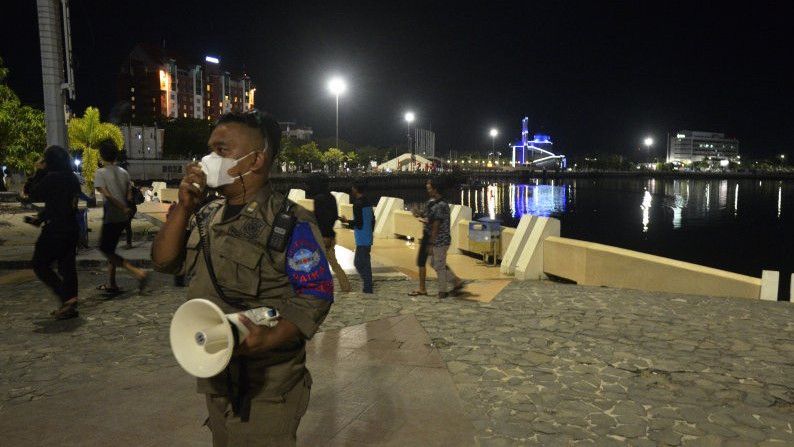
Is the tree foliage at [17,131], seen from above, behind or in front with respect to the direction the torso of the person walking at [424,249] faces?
in front

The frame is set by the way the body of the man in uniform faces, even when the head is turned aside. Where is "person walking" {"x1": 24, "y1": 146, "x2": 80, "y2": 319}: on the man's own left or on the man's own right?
on the man's own right

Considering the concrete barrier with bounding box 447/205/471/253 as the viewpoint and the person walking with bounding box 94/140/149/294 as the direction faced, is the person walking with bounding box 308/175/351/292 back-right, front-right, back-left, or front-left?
front-left

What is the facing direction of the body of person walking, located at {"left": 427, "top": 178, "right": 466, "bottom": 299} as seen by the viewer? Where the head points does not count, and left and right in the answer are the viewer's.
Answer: facing to the left of the viewer

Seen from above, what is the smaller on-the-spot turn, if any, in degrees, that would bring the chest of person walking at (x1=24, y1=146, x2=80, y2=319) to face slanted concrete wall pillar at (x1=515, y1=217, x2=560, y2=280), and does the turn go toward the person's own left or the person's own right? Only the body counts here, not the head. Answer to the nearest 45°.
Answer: approximately 180°

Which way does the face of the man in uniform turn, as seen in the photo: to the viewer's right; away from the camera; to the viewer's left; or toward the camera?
to the viewer's left

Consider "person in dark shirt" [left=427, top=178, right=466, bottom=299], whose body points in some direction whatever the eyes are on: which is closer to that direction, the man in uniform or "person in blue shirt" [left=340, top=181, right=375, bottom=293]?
the person in blue shirt

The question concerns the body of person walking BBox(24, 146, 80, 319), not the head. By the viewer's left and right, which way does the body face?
facing to the left of the viewer

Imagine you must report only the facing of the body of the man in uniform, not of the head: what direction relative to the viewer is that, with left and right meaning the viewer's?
facing the viewer and to the left of the viewer
